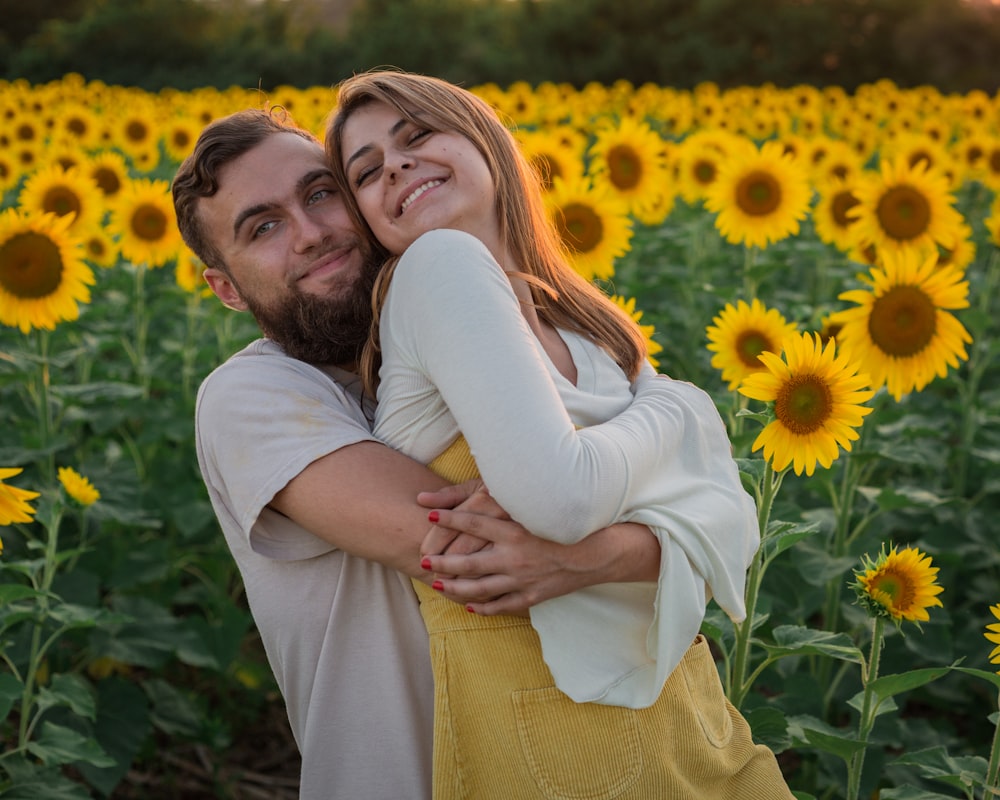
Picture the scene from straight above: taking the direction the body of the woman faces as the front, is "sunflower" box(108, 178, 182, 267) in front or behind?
behind

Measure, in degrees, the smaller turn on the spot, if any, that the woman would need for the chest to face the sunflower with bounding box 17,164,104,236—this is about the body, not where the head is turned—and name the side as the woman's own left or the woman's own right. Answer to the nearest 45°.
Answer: approximately 180°

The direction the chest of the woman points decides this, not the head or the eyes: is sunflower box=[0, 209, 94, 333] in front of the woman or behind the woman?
behind

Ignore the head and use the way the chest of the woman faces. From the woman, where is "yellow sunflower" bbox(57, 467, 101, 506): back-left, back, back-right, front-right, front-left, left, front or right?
back

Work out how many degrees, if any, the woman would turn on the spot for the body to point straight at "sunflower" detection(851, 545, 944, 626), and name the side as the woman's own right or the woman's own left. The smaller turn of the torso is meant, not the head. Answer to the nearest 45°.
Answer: approximately 90° to the woman's own left

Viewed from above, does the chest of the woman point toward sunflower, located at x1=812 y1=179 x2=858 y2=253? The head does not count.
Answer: no

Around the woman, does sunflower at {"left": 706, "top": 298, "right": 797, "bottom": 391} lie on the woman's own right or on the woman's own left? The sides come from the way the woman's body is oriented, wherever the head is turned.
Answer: on the woman's own left

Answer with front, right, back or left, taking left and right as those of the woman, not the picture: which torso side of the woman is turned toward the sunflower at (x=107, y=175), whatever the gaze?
back

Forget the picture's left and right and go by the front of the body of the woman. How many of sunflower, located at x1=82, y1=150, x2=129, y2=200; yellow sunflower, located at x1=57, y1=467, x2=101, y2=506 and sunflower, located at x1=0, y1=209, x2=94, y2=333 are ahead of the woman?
0

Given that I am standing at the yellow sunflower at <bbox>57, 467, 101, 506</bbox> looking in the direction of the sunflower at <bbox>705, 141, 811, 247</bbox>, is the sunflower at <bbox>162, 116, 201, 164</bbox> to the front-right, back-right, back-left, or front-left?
front-left

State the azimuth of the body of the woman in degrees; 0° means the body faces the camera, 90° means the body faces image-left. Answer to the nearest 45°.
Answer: approximately 315°

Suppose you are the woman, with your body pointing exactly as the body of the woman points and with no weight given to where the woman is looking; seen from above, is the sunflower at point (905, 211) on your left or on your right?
on your left

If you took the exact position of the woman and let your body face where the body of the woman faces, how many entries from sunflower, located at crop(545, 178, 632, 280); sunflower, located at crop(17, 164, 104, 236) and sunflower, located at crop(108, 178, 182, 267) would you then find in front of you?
0
